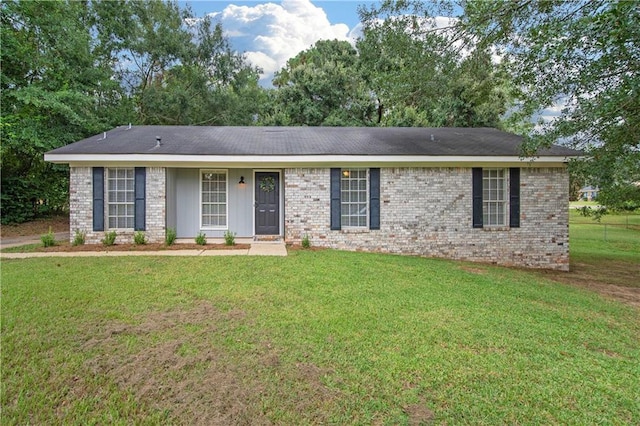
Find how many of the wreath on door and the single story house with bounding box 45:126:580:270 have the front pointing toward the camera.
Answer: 2

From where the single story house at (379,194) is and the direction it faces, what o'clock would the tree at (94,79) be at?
The tree is roughly at 4 o'clock from the single story house.

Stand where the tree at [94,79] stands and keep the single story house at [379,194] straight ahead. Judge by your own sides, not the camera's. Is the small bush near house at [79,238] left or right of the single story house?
right

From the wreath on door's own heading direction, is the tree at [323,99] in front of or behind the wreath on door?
behind

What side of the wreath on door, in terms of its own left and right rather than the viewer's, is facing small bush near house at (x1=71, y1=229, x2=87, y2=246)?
right

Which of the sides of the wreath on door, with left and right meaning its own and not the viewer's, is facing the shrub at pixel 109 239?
right

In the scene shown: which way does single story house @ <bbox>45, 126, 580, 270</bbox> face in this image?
toward the camera

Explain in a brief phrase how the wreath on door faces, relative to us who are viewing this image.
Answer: facing the viewer

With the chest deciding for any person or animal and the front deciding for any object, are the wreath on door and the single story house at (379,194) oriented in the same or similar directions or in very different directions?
same or similar directions

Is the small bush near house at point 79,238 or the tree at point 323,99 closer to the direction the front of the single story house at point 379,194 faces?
the small bush near house
